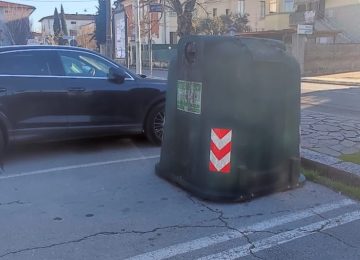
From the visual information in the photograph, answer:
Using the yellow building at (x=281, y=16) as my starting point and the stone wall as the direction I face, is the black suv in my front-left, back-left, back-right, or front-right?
front-right

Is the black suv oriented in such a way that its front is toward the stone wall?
no

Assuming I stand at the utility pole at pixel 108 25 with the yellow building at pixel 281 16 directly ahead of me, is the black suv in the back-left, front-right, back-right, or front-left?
back-right

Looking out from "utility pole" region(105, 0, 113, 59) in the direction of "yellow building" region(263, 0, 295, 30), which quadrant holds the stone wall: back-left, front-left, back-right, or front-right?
front-right

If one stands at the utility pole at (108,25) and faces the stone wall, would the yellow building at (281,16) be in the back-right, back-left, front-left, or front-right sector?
front-left

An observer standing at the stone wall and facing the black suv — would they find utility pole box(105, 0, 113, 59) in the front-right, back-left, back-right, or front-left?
front-right

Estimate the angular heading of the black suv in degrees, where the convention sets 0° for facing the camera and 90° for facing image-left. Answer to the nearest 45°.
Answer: approximately 270°

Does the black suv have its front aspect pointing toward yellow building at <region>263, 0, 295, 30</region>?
no

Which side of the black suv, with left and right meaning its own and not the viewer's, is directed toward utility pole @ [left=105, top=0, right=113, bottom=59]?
left

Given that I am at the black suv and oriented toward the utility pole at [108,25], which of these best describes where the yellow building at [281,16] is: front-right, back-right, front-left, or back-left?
front-right

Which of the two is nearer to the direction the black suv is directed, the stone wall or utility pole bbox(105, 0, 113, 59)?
the stone wall
